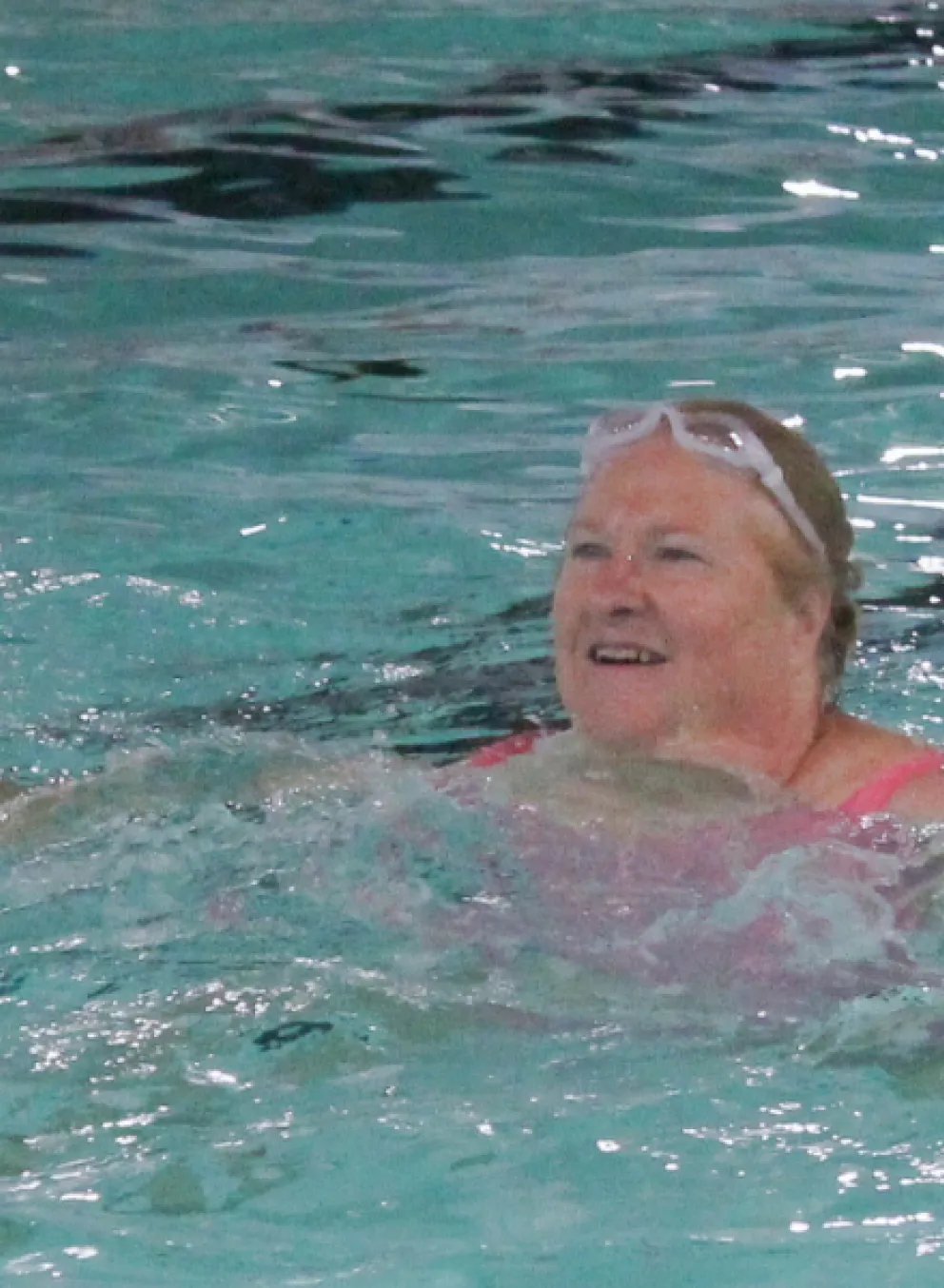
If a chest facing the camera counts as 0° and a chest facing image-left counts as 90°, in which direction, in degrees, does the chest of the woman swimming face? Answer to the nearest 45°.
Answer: approximately 45°

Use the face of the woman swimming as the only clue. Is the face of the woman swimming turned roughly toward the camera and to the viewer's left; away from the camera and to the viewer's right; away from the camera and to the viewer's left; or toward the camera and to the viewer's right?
toward the camera and to the viewer's left
